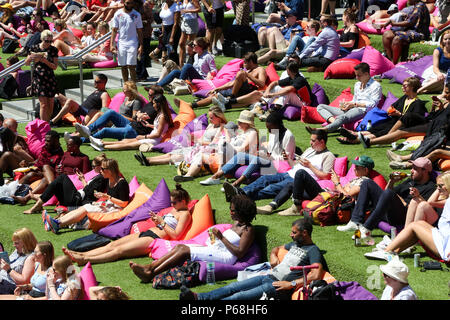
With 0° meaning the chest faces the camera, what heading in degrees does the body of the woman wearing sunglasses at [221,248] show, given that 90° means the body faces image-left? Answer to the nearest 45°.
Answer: approximately 90°

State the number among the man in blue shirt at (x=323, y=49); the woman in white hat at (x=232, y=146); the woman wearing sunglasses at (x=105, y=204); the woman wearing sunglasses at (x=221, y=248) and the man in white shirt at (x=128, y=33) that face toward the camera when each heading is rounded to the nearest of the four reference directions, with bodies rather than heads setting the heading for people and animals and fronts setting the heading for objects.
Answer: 1

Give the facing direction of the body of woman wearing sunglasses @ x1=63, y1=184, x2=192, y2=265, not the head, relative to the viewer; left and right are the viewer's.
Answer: facing to the left of the viewer

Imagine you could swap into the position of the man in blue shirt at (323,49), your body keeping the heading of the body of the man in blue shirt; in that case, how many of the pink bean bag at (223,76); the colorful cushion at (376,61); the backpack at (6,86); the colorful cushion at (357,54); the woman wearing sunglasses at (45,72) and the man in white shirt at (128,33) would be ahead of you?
4

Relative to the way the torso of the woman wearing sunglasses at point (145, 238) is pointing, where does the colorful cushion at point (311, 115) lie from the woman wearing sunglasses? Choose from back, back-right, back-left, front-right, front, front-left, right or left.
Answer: back-right

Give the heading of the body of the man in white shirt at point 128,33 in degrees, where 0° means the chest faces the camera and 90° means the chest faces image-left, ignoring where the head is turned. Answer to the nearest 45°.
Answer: approximately 0°

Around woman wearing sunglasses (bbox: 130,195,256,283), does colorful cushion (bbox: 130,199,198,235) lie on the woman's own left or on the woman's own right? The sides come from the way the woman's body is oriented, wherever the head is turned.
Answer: on the woman's own right

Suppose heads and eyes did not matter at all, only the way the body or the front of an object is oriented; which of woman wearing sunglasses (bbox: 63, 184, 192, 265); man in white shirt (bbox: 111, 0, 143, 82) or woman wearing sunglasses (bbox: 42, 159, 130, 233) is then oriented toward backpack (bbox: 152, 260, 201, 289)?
the man in white shirt

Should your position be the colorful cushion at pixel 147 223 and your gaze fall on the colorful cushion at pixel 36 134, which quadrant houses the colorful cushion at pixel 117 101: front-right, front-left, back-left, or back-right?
front-right

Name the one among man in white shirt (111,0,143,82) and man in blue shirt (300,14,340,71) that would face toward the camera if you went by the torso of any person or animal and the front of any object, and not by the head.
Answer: the man in white shirt

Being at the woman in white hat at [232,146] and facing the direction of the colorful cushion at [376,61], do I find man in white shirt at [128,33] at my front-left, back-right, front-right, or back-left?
front-left

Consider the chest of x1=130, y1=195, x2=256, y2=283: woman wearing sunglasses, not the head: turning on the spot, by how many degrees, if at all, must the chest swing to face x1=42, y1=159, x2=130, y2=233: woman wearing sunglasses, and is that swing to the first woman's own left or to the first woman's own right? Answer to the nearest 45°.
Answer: approximately 45° to the first woman's own right

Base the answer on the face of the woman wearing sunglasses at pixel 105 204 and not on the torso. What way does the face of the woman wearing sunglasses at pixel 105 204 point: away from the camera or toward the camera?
toward the camera

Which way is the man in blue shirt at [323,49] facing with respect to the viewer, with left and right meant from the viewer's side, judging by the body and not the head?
facing to the left of the viewer

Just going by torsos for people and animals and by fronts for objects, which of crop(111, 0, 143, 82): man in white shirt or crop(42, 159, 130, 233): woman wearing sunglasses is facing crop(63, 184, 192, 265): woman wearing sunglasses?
the man in white shirt

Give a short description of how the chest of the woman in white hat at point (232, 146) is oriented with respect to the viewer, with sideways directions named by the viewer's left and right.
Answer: facing to the left of the viewer

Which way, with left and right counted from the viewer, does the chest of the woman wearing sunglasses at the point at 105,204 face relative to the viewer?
facing to the left of the viewer

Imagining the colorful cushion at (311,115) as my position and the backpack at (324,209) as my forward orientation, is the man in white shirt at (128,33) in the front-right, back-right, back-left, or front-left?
back-right
